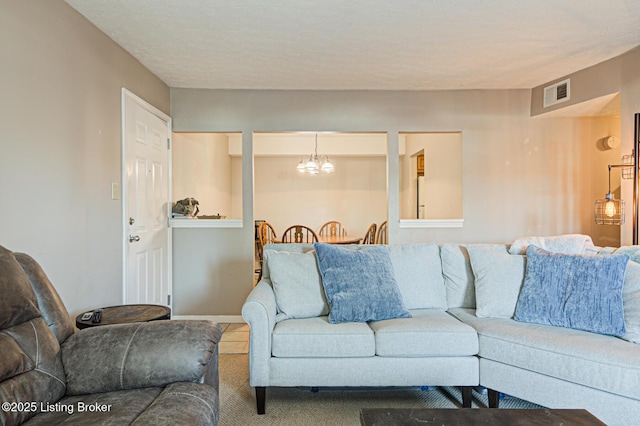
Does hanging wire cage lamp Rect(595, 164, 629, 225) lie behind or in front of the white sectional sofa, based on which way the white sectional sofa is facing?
behind

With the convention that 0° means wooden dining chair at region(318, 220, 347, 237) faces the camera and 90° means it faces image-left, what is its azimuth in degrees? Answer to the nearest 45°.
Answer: approximately 0°

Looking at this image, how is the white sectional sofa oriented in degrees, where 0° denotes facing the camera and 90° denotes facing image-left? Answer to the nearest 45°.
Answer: approximately 0°

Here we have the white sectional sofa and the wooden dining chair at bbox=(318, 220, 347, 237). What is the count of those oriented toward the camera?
2

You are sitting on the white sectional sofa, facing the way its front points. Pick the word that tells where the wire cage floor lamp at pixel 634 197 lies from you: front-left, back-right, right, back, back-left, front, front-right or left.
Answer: back-left

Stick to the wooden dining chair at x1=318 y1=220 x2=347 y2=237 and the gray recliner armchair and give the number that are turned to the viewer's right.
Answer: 1

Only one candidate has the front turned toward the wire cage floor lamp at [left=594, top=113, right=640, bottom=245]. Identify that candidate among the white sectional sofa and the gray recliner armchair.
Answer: the gray recliner armchair

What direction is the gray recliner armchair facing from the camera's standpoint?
to the viewer's right
